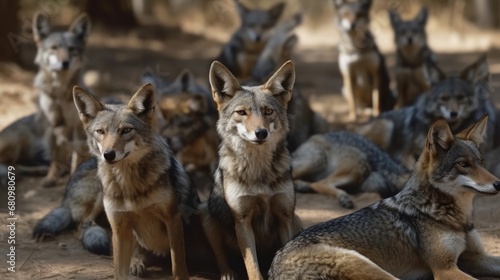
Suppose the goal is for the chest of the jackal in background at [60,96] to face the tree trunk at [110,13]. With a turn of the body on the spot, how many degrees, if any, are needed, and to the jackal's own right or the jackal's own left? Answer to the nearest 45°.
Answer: approximately 180°

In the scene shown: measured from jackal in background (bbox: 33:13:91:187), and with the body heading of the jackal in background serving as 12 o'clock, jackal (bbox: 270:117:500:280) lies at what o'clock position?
The jackal is roughly at 11 o'clock from the jackal in background.

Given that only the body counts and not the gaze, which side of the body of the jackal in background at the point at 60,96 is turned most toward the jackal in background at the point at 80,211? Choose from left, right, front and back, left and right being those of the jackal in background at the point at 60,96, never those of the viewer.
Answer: front

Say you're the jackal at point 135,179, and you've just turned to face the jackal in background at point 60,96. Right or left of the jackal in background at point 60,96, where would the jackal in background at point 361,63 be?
right

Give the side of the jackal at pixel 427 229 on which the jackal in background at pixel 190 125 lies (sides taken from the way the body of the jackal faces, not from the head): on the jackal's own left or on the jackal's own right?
on the jackal's own left

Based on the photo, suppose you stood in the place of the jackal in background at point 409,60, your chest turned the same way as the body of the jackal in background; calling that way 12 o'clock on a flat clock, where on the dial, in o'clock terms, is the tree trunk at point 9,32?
The tree trunk is roughly at 3 o'clock from the jackal in background.

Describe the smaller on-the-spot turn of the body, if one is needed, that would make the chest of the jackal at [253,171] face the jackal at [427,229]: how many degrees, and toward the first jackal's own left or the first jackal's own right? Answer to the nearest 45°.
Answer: approximately 90° to the first jackal's own left

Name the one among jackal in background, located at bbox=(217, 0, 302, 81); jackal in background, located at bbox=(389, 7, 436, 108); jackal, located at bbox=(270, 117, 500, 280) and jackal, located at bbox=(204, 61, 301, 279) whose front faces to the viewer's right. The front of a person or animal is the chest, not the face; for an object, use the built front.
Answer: jackal, located at bbox=(270, 117, 500, 280)

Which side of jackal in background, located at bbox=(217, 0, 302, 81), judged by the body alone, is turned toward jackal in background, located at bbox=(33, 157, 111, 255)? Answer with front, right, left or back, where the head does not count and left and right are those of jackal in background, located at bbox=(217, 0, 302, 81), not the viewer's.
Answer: front

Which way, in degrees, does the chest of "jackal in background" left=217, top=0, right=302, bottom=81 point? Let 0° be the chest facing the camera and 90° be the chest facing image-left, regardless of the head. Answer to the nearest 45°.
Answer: approximately 0°

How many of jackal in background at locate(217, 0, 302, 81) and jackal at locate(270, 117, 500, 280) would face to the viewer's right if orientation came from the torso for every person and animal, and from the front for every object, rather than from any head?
1

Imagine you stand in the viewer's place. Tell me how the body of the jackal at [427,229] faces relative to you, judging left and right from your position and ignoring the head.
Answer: facing to the right of the viewer
